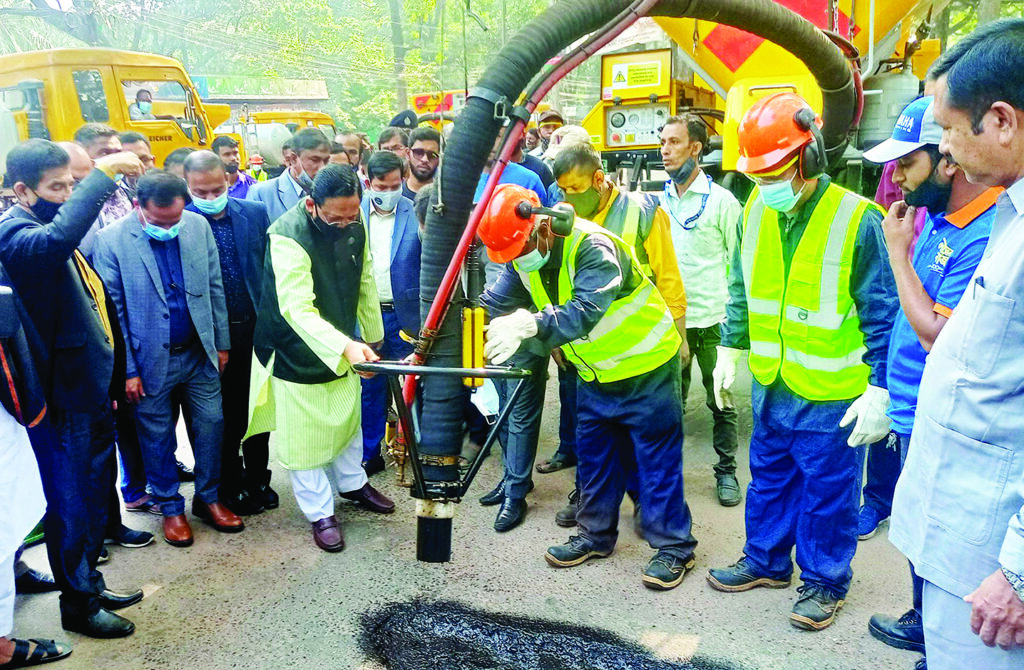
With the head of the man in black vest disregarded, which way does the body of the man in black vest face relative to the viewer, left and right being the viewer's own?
facing the viewer and to the right of the viewer

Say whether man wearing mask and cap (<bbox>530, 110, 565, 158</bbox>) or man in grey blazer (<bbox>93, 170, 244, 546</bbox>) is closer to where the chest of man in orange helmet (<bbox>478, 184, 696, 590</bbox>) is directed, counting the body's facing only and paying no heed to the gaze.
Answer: the man in grey blazer

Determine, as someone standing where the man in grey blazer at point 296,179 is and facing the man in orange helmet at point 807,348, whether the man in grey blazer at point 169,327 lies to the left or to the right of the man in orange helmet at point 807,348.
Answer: right

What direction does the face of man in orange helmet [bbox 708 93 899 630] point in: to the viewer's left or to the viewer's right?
to the viewer's left

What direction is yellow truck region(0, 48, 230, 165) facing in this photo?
to the viewer's right

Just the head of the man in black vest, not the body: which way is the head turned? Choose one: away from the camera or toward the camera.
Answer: toward the camera

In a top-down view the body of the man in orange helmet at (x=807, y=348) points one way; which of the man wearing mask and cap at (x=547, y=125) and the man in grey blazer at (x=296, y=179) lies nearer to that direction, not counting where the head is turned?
the man in grey blazer

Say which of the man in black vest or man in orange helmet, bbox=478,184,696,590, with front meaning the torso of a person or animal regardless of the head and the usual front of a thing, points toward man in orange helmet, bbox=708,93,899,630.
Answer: the man in black vest

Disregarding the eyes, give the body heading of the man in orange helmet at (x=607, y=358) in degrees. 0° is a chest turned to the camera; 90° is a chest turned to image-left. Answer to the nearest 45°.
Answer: approximately 45°

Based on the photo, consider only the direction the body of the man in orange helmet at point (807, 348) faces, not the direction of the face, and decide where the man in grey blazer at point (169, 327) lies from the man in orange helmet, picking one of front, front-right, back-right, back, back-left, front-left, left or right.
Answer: front-right

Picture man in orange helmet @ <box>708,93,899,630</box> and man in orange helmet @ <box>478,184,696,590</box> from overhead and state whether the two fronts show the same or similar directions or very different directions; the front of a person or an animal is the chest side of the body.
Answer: same or similar directions

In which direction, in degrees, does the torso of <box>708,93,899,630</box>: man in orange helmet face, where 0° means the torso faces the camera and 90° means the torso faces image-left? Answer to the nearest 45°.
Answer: approximately 45°

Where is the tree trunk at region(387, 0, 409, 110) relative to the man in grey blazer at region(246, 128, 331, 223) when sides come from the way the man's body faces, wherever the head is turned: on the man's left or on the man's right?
on the man's left

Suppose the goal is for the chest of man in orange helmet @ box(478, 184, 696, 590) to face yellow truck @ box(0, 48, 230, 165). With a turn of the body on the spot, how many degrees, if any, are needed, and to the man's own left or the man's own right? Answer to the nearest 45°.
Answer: approximately 90° to the man's own right

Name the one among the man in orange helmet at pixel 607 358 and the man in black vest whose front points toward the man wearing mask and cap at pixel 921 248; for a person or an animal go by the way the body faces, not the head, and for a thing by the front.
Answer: the man in black vest
